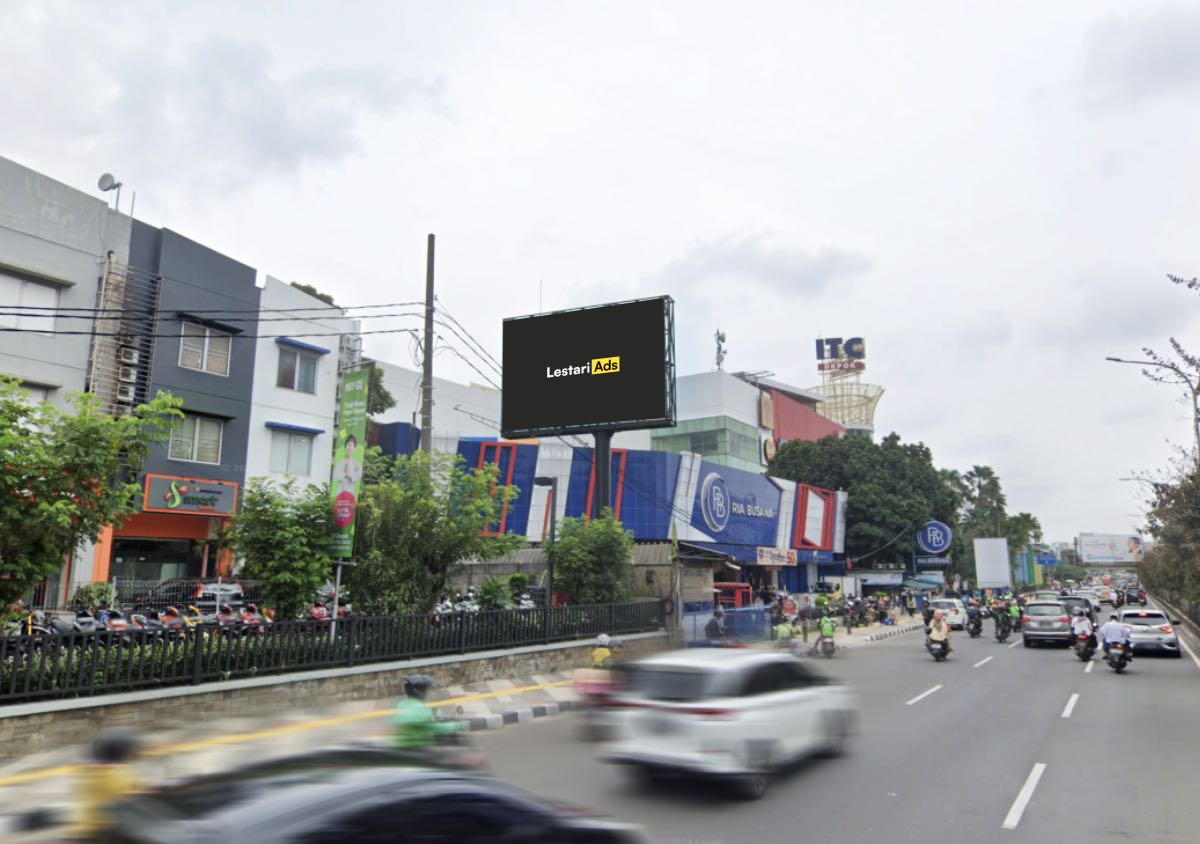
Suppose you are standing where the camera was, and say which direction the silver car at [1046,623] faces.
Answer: facing away from the viewer

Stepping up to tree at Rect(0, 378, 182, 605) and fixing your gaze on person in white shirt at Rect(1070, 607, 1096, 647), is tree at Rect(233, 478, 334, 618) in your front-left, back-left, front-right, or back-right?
front-left

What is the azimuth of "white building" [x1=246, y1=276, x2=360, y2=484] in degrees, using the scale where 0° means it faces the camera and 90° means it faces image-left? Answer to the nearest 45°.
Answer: approximately 315°

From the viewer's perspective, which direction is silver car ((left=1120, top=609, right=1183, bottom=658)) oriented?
away from the camera

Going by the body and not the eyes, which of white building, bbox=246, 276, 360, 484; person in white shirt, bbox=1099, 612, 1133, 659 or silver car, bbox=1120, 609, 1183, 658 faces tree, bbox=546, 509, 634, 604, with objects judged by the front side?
the white building

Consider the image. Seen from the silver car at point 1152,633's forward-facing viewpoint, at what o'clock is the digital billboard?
The digital billboard is roughly at 8 o'clock from the silver car.

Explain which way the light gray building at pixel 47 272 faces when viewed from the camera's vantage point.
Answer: facing the viewer and to the right of the viewer

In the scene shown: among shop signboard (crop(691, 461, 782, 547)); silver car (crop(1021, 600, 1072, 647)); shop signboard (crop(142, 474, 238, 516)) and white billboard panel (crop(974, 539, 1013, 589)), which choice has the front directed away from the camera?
the silver car

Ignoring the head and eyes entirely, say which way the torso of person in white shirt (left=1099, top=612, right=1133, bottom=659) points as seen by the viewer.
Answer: away from the camera

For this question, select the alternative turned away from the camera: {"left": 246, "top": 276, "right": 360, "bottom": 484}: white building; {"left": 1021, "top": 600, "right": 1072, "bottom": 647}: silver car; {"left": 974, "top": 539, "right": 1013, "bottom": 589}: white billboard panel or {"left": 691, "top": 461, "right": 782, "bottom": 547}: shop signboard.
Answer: the silver car

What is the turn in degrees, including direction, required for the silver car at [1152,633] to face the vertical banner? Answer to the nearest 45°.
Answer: approximately 135° to its left

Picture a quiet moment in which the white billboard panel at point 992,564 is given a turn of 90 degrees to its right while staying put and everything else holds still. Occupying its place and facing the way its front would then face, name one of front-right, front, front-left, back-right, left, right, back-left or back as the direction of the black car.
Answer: left

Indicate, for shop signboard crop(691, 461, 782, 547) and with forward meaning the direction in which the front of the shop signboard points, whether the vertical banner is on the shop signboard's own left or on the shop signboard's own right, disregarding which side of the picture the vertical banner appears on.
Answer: on the shop signboard's own right

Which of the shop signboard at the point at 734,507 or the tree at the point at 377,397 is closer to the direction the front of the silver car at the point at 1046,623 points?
the shop signboard

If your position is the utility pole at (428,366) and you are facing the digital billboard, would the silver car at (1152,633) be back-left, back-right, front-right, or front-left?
front-right

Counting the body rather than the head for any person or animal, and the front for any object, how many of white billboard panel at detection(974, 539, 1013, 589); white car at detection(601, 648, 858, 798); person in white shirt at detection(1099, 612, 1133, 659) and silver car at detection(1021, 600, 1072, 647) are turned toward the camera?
1

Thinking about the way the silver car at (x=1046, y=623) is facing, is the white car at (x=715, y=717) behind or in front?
behind

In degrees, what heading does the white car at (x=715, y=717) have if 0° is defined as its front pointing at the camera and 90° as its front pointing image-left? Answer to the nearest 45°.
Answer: approximately 225°
